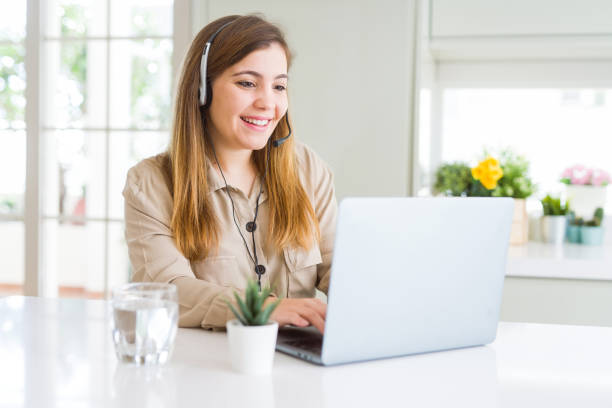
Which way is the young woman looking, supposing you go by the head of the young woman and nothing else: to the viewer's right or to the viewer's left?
to the viewer's right

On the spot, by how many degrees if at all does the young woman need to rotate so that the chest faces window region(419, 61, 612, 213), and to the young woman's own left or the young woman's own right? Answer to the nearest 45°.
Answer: approximately 90° to the young woman's own left

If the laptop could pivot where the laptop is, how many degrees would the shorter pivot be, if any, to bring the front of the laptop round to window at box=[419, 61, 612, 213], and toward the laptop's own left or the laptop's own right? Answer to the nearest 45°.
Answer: approximately 45° to the laptop's own right

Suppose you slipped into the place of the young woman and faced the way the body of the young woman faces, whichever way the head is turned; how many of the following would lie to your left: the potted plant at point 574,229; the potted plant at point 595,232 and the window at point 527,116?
3

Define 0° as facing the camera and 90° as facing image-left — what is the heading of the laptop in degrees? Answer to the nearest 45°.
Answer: approximately 135°

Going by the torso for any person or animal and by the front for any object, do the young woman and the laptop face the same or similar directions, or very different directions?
very different directions

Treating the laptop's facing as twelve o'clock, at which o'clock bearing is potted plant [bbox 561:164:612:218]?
The potted plant is roughly at 2 o'clock from the laptop.

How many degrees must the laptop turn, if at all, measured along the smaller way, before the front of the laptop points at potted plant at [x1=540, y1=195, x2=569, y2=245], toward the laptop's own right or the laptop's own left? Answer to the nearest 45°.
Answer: approximately 45° to the laptop's own right

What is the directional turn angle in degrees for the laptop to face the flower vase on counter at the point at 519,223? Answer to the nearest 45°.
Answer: approximately 45° to its right

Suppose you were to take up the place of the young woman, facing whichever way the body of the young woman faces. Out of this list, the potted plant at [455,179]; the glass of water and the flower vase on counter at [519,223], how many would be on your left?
2

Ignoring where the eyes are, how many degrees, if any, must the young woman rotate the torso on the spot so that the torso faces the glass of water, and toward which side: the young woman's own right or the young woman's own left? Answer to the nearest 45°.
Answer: approximately 45° to the young woman's own right

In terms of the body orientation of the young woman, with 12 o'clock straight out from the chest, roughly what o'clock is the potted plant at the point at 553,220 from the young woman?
The potted plant is roughly at 9 o'clock from the young woman.

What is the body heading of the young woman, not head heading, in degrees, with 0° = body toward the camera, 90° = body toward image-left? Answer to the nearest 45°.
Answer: approximately 315°
